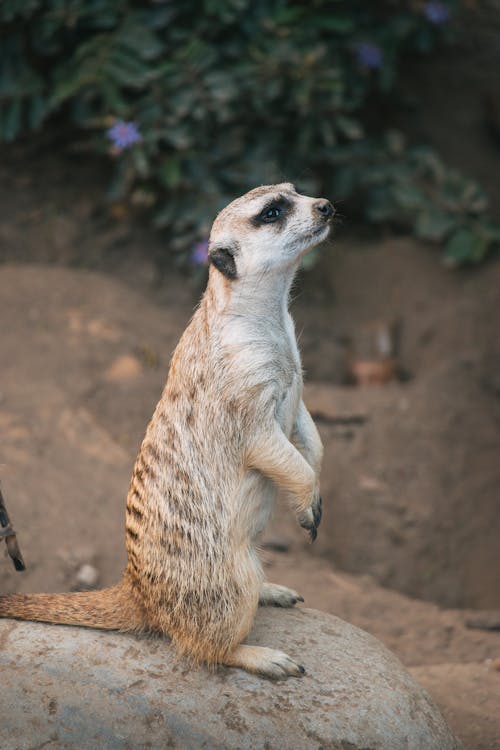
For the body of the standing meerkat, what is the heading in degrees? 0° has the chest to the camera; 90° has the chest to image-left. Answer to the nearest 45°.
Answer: approximately 270°

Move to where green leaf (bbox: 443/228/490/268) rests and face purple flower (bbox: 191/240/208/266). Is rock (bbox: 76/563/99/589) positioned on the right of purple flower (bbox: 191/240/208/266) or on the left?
left

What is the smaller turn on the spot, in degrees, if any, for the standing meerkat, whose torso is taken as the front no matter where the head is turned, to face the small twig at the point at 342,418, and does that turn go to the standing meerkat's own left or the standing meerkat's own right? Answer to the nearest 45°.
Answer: approximately 90° to the standing meerkat's own left

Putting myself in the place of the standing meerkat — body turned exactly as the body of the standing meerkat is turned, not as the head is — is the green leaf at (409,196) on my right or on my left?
on my left

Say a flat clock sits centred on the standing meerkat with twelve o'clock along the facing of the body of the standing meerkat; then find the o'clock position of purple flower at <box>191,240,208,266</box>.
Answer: The purple flower is roughly at 9 o'clock from the standing meerkat.
